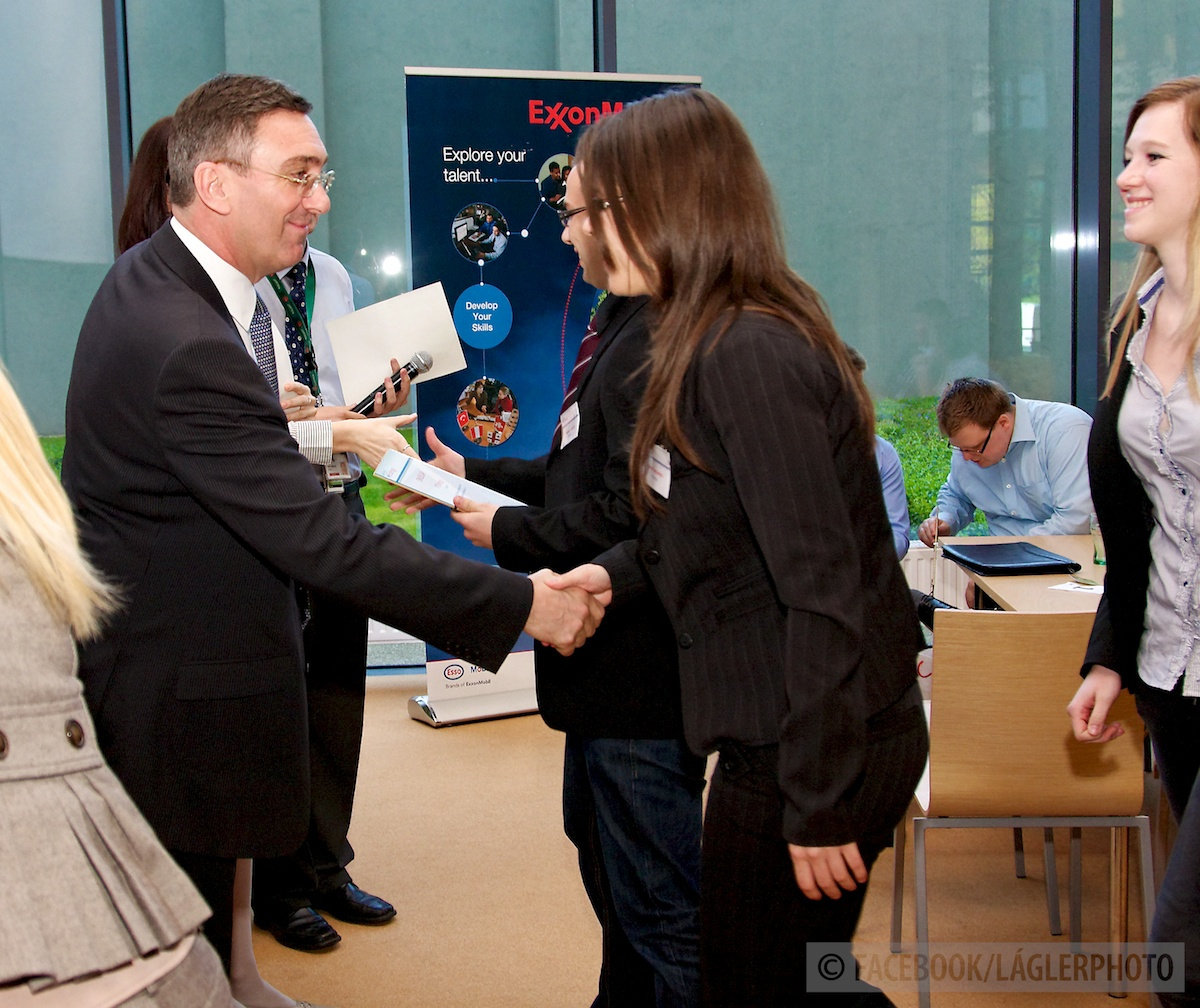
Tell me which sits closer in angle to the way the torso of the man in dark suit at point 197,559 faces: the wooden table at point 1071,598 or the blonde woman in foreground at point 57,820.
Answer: the wooden table

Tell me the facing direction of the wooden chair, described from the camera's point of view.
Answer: facing away from the viewer

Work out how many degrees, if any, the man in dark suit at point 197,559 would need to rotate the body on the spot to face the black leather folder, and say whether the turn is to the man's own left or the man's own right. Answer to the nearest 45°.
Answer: approximately 45° to the man's own left

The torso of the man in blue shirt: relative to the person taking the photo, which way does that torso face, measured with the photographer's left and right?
facing the viewer and to the left of the viewer

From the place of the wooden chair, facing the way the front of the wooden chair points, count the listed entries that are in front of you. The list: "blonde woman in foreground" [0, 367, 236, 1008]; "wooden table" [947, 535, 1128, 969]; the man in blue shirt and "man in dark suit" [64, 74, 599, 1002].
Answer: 2

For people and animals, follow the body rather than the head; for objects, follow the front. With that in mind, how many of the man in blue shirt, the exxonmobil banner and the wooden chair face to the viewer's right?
0

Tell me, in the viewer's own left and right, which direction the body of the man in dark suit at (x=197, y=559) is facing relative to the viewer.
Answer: facing to the right of the viewer

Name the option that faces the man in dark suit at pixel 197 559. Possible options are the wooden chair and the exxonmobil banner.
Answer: the exxonmobil banner

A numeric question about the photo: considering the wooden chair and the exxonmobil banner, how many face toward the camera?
1

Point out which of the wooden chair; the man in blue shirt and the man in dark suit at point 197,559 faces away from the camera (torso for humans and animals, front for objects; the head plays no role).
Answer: the wooden chair

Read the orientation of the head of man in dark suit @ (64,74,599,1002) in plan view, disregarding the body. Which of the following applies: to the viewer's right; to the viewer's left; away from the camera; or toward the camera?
to the viewer's right

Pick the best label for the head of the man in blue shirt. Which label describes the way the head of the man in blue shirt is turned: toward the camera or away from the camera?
toward the camera

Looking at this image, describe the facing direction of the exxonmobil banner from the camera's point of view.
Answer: facing the viewer

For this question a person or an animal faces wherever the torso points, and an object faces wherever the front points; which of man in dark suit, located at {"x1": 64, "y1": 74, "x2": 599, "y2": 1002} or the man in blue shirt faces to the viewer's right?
the man in dark suit

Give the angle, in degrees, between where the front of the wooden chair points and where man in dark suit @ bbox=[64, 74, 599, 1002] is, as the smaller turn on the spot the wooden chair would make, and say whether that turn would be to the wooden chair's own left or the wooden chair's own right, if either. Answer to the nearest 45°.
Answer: approximately 135° to the wooden chair's own left
